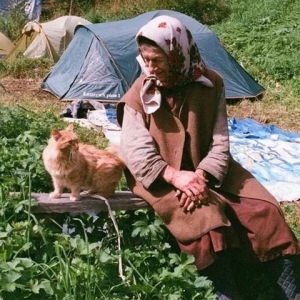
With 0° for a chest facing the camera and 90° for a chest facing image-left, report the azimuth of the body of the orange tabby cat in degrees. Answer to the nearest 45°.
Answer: approximately 45°

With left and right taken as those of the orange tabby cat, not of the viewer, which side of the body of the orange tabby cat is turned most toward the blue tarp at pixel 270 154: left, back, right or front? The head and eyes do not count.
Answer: back

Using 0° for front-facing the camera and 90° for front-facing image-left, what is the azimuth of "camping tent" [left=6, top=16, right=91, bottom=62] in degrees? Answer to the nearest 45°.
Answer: approximately 45°

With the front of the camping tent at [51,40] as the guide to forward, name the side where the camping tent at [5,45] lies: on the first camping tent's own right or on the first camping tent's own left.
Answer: on the first camping tent's own right

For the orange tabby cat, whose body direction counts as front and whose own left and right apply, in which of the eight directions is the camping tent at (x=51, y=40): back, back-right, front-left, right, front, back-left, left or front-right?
back-right

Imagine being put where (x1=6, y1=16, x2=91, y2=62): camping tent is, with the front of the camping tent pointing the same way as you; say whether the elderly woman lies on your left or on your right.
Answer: on your left
